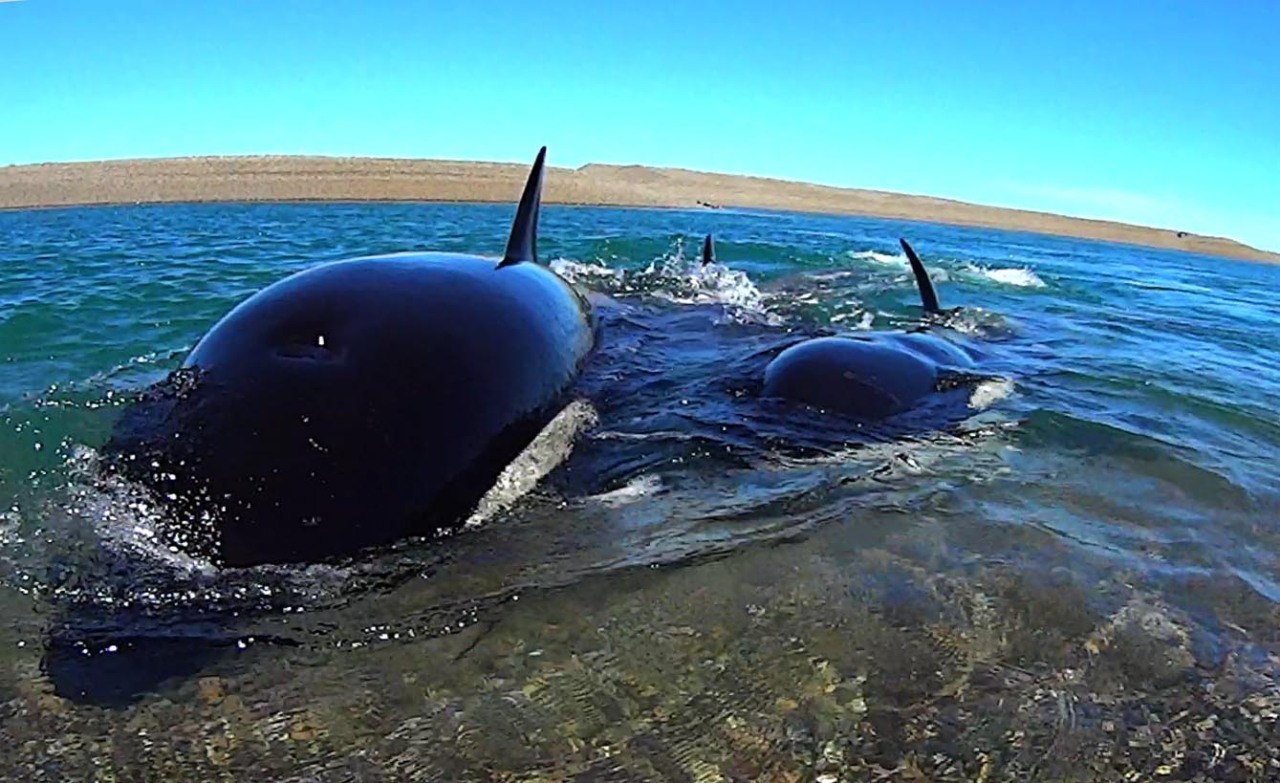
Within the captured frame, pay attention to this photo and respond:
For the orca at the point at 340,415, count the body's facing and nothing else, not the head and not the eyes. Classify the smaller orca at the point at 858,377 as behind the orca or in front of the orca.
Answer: behind

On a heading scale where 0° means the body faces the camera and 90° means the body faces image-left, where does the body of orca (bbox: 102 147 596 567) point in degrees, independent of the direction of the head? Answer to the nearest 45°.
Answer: approximately 45°
